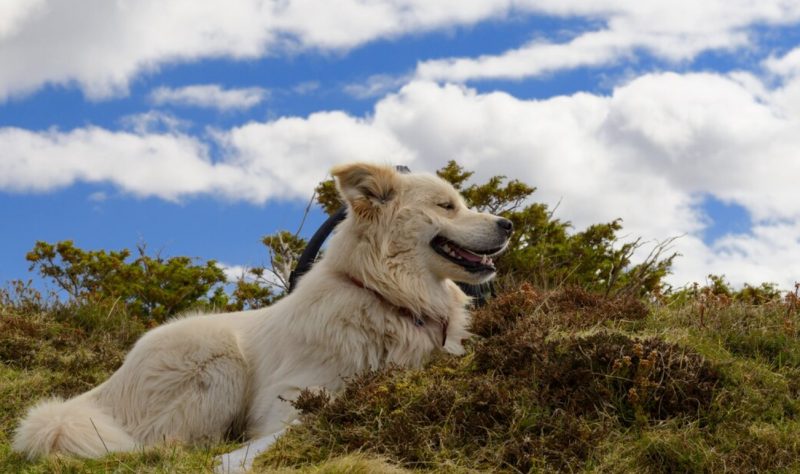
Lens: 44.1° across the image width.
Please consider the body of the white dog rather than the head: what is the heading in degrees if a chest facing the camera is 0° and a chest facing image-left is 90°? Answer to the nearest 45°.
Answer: approximately 270°
